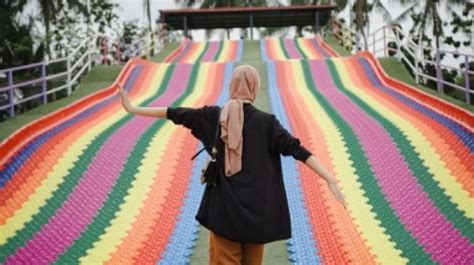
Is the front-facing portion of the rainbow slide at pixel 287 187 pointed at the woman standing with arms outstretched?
yes

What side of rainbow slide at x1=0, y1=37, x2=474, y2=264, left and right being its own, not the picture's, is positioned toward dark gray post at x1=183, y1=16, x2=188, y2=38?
back

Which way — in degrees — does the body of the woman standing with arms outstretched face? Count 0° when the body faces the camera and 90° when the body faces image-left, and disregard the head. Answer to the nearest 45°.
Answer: approximately 180°

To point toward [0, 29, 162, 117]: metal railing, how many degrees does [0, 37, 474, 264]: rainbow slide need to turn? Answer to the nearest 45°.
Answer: approximately 135° to its right

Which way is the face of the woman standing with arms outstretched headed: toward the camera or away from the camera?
away from the camera

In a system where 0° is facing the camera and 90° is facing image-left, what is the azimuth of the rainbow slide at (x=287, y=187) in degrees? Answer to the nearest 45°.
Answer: approximately 0°

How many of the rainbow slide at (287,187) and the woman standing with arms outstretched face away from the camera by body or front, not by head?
1

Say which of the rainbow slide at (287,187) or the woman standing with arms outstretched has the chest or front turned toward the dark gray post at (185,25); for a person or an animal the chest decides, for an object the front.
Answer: the woman standing with arms outstretched

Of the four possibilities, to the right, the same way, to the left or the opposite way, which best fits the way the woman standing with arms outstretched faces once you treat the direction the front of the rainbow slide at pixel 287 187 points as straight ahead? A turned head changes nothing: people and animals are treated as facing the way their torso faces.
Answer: the opposite way
